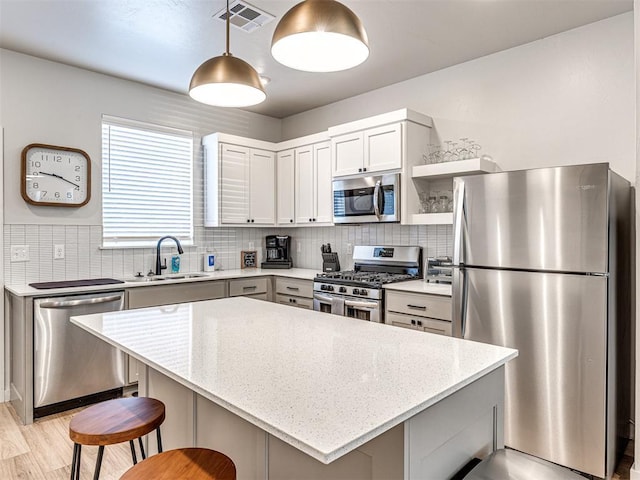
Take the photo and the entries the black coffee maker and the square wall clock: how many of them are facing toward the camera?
2

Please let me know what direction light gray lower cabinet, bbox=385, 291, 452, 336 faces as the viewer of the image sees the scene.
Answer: facing the viewer and to the left of the viewer

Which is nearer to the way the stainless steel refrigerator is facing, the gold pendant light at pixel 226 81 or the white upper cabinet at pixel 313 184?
the gold pendant light

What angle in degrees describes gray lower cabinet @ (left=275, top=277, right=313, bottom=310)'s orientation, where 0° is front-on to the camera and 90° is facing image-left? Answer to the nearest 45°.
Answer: approximately 45°

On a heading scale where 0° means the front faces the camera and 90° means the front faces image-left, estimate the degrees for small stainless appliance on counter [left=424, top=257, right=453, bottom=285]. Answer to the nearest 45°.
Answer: approximately 45°

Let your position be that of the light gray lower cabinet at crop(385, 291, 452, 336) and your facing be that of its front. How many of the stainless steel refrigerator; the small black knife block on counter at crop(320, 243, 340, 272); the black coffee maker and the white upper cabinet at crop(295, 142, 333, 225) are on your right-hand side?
3

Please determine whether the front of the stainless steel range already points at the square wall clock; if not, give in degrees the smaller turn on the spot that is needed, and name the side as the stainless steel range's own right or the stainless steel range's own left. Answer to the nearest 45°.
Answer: approximately 45° to the stainless steel range's own right

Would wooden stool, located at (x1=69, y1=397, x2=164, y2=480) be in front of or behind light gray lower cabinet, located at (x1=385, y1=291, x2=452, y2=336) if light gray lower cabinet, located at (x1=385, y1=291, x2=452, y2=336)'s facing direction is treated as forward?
in front

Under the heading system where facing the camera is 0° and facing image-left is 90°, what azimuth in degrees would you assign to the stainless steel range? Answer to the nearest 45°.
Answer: approximately 45°

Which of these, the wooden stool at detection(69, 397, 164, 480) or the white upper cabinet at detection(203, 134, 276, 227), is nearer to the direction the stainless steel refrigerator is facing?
the wooden stool

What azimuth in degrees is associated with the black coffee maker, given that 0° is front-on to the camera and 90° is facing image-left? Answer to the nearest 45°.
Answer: approximately 0°

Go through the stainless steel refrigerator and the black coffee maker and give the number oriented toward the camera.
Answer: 2

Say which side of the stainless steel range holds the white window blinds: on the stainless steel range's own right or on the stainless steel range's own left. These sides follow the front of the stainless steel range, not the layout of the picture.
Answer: on the stainless steel range's own right
